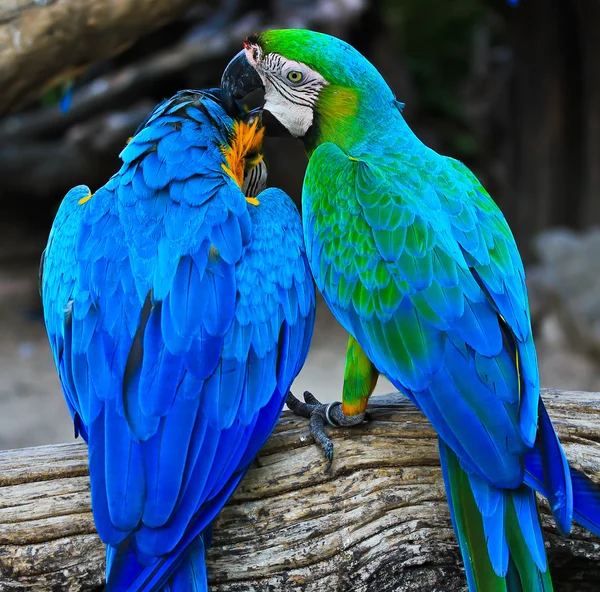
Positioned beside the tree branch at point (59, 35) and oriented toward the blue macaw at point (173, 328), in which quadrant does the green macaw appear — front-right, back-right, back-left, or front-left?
front-left

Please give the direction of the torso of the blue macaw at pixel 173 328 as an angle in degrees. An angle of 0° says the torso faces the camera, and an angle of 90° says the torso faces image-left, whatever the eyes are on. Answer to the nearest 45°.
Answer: approximately 180°

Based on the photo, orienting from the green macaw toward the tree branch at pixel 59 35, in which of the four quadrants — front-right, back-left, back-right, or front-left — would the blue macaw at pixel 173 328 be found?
front-left
